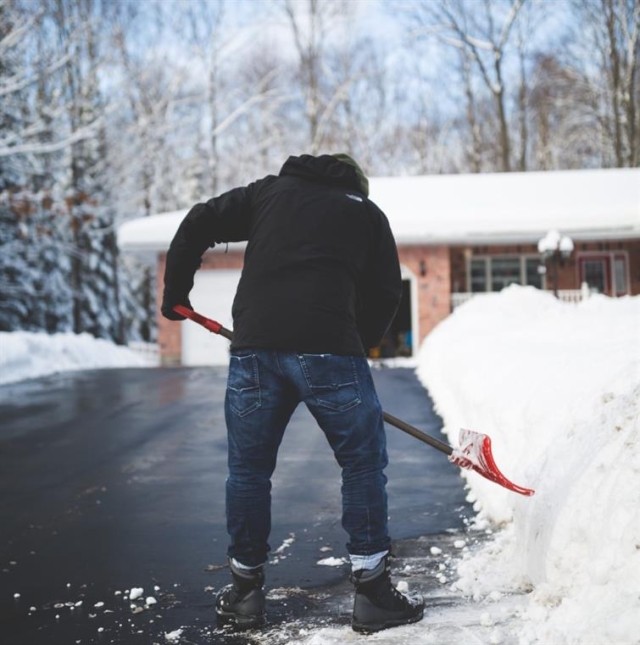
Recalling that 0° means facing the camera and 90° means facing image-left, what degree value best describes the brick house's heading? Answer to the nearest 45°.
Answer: approximately 0°

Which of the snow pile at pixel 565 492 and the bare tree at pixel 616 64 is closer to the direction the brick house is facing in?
the snow pile

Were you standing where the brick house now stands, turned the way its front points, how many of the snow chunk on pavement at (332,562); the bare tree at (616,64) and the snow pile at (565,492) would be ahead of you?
2

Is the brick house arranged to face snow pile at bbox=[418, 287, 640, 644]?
yes

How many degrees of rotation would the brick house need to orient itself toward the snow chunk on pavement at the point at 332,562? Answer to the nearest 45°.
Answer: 0° — it already faces it

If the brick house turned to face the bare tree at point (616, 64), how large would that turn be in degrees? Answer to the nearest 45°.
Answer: approximately 135° to its left

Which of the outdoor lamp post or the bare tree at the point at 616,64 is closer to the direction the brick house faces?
the outdoor lamp post
